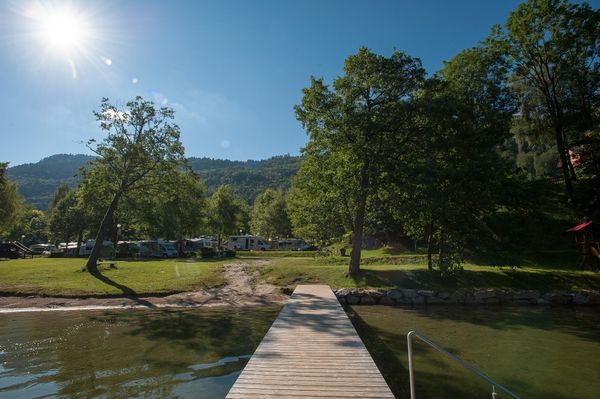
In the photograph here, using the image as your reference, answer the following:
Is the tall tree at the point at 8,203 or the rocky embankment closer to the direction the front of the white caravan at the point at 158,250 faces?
the rocky embankment
